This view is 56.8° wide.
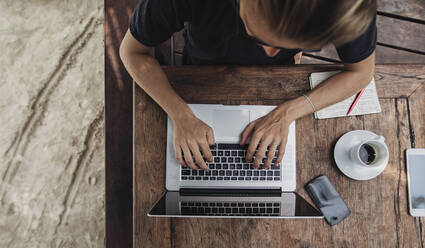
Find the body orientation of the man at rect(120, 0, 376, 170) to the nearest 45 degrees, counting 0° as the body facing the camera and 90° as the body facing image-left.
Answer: approximately 0°

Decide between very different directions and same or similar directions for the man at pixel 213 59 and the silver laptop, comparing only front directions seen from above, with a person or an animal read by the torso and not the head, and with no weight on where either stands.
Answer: very different directions

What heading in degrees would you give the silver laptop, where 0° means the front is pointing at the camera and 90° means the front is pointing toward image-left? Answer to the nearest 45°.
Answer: approximately 180°
